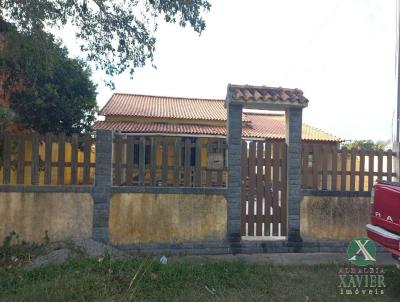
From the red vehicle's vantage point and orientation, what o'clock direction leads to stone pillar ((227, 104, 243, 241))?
The stone pillar is roughly at 8 o'clock from the red vehicle.

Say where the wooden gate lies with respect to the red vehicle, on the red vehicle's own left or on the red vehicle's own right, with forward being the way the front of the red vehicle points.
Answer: on the red vehicle's own left

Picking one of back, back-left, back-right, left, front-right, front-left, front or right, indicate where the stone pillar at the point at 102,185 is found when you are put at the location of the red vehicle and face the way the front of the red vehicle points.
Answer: back-left

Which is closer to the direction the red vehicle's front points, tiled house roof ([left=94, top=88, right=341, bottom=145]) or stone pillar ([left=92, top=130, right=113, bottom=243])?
the tiled house roof

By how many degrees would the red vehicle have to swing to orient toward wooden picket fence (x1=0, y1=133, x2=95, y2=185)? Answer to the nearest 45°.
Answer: approximately 135° to its left

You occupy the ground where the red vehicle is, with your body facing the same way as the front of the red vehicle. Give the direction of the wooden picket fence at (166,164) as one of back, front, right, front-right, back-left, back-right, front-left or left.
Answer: back-left

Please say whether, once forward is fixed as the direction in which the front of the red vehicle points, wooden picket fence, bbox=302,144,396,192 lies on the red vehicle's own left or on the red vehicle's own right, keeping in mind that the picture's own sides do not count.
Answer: on the red vehicle's own left

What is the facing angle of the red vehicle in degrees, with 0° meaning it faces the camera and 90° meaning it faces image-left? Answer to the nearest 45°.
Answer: approximately 225°

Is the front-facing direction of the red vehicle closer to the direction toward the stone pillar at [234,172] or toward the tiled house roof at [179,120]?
the tiled house roof

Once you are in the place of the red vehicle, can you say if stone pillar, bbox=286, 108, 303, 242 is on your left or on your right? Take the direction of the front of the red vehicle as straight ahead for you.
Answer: on your left
